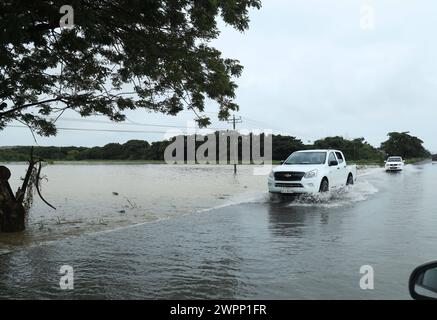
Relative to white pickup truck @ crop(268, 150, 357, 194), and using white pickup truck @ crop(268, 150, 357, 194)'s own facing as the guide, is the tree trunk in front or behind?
in front

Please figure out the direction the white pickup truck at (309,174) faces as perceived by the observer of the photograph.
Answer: facing the viewer and to the left of the viewer
